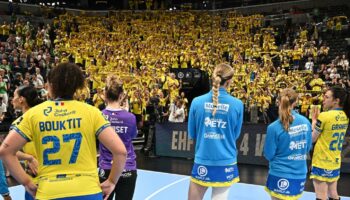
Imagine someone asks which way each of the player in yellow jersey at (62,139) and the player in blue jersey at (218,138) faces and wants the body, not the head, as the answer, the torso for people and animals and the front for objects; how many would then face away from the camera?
2

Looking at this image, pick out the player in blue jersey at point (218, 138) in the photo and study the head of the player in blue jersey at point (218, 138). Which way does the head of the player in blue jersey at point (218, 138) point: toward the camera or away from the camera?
away from the camera

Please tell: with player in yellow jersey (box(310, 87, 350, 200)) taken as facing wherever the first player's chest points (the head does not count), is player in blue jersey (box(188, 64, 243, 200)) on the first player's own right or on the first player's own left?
on the first player's own left

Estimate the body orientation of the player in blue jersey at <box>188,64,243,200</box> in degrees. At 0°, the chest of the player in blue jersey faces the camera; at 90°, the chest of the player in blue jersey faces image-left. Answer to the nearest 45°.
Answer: approximately 180°

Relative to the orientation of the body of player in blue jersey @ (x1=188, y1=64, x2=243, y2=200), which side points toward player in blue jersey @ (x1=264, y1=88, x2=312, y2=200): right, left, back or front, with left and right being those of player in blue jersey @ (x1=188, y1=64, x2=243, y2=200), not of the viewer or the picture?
right

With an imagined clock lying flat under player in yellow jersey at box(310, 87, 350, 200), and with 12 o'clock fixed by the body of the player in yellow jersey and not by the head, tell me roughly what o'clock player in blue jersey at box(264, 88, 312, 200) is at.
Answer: The player in blue jersey is roughly at 8 o'clock from the player in yellow jersey.

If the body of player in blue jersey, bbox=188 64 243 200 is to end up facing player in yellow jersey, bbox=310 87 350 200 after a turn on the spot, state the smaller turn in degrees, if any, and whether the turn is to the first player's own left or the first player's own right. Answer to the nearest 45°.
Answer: approximately 45° to the first player's own right

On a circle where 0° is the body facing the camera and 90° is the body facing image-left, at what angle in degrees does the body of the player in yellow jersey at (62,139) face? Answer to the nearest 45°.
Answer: approximately 180°

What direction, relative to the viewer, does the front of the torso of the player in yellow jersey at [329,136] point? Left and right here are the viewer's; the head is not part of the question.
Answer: facing away from the viewer and to the left of the viewer
